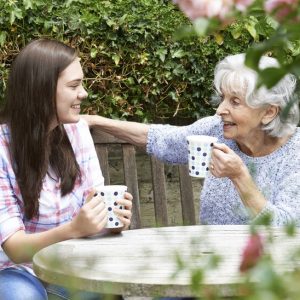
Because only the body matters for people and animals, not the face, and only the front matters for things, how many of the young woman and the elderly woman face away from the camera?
0

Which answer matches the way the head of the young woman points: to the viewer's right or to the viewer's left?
to the viewer's right

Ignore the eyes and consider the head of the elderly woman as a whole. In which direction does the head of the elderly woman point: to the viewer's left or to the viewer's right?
to the viewer's left

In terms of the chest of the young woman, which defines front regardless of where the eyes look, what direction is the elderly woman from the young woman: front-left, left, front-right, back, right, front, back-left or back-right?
front-left

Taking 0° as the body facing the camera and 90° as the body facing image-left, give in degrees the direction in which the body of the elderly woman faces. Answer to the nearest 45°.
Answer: approximately 45°

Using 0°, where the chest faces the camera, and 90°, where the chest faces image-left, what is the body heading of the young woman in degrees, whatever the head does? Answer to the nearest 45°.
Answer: approximately 315°

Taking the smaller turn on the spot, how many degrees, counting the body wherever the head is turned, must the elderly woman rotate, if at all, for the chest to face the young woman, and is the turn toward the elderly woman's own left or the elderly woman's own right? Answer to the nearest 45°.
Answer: approximately 45° to the elderly woman's own right

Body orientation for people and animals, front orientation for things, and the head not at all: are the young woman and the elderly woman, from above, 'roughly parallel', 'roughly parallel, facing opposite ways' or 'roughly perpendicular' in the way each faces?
roughly perpendicular
